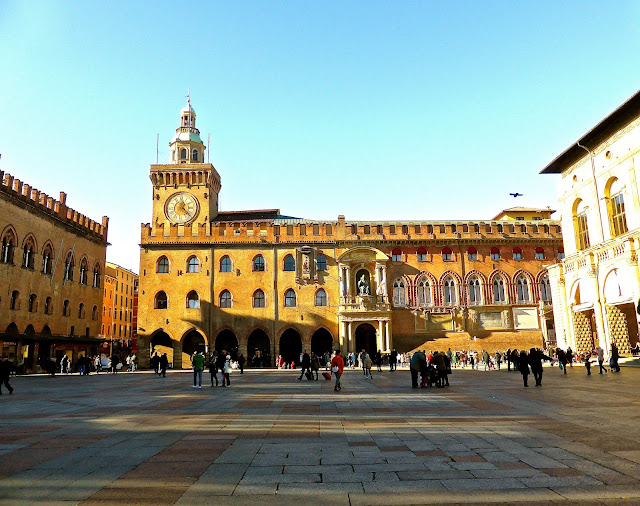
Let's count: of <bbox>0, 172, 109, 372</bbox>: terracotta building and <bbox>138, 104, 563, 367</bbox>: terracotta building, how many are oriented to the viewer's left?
0

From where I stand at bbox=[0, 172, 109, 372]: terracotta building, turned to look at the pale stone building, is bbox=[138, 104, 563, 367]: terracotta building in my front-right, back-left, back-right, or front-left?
front-left

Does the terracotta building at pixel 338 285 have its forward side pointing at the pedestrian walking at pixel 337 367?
yes

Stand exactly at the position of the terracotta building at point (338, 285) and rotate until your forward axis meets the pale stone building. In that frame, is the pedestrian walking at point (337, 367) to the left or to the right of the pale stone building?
right

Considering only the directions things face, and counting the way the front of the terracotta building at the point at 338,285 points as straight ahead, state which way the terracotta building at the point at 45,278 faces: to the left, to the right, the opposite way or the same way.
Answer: to the left

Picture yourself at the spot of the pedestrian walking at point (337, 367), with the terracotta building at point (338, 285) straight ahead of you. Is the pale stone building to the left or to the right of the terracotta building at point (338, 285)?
right

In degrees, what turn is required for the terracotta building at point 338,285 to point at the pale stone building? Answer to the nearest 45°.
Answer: approximately 45° to its left

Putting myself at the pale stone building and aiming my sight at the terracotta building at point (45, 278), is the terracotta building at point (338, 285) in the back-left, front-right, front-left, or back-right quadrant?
front-right

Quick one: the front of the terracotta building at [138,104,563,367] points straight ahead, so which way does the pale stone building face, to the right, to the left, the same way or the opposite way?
to the right

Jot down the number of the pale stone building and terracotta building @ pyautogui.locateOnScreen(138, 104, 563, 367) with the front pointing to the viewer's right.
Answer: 0

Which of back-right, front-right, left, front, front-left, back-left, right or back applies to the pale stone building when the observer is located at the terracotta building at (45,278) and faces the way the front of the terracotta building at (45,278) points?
front

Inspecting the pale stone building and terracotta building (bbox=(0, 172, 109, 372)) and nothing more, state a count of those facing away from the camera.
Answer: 0

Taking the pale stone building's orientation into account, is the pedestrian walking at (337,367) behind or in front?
in front

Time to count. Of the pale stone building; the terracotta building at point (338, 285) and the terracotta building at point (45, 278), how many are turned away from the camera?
0

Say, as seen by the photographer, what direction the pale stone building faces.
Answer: facing the viewer and to the left of the viewer
